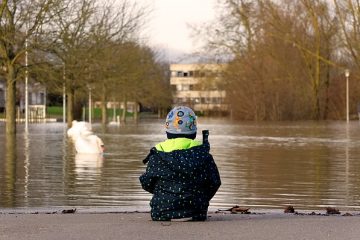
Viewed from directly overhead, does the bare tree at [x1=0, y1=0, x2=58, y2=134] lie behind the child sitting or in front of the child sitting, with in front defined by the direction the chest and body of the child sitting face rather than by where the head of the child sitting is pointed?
in front

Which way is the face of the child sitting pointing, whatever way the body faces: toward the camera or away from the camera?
away from the camera

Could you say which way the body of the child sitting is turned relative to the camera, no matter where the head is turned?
away from the camera
